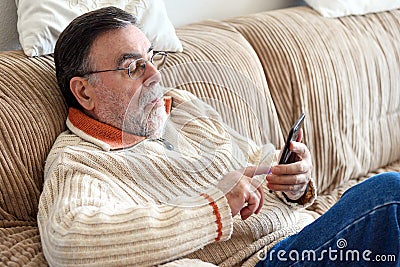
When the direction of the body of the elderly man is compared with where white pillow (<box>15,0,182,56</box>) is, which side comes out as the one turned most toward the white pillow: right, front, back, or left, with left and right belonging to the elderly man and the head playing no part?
back

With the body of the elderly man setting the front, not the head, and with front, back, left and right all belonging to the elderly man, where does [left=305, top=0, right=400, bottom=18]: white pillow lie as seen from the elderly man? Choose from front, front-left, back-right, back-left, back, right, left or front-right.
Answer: left

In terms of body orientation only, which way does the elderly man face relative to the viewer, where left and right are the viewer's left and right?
facing the viewer and to the right of the viewer

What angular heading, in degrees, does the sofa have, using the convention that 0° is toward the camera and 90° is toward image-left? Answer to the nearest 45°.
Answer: approximately 315°
